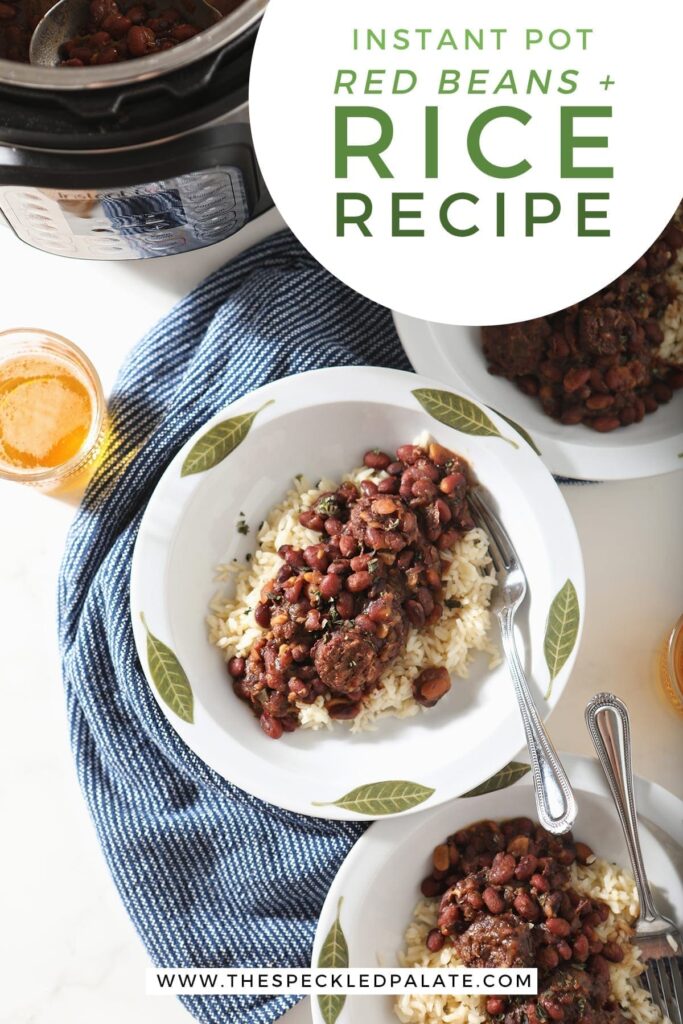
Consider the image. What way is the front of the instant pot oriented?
toward the camera

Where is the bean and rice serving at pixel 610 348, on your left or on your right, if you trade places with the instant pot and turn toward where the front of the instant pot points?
on your left
